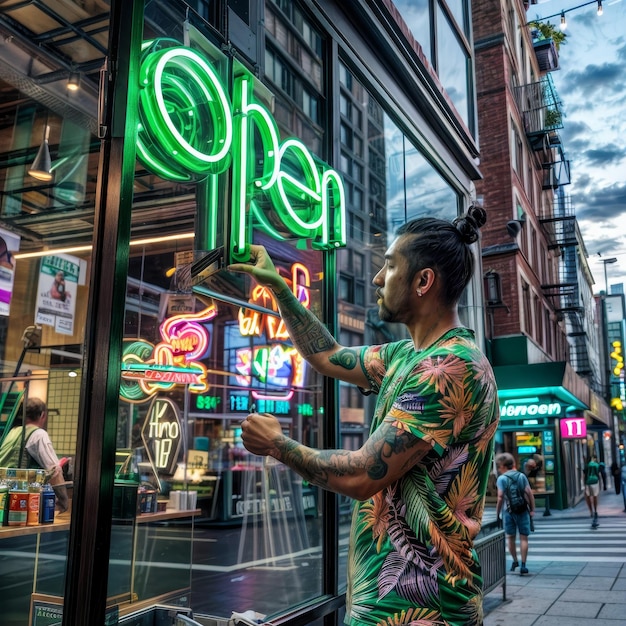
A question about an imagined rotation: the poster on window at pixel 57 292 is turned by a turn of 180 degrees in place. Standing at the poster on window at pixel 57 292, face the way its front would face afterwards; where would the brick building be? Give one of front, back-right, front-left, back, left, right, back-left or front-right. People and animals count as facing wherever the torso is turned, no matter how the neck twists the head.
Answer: front-right

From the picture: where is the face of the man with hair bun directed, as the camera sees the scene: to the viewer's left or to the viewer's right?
to the viewer's left

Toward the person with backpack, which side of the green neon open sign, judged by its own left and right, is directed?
left

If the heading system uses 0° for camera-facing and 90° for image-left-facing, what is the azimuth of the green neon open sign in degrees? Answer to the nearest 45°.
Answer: approximately 315°

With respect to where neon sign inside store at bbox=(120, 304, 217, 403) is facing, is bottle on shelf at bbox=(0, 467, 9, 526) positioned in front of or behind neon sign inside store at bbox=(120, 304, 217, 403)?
in front

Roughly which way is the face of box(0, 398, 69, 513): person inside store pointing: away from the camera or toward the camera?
away from the camera

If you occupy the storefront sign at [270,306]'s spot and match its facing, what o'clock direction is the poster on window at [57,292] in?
The poster on window is roughly at 3 o'clock from the storefront sign.

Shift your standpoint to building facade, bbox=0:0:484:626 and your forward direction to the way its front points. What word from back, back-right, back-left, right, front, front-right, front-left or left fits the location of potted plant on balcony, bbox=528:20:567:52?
left

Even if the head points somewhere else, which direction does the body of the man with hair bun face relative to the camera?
to the viewer's left
